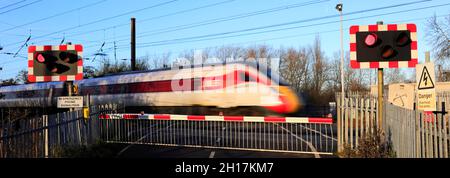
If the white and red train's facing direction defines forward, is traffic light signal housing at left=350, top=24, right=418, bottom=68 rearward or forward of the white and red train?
forward

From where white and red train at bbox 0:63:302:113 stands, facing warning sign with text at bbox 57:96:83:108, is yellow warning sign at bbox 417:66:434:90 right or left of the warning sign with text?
left

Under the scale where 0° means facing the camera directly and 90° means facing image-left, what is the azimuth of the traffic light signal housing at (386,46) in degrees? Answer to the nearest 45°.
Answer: approximately 0°

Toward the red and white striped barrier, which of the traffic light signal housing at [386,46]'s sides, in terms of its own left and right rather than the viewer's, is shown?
right

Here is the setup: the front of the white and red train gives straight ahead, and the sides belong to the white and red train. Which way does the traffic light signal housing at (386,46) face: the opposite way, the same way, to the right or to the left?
to the right

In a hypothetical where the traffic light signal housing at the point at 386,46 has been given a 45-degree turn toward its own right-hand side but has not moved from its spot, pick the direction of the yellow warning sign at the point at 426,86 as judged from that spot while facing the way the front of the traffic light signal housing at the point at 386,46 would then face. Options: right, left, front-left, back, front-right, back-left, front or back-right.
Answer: back

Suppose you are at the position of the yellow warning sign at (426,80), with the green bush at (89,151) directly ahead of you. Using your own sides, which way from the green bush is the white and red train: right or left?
right

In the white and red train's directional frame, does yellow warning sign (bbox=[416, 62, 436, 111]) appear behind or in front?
in front

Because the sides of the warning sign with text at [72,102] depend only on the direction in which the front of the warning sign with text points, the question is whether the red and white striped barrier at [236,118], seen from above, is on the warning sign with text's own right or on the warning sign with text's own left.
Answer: on the warning sign with text's own left

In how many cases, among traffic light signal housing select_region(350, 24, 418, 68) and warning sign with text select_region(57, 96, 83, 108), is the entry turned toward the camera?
2

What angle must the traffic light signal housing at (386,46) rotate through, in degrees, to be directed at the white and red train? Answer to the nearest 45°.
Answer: approximately 135° to its right
